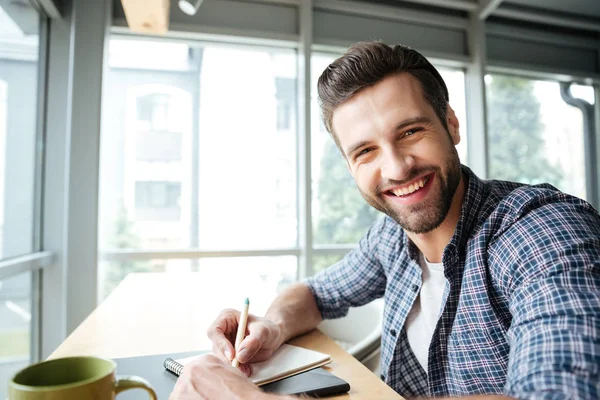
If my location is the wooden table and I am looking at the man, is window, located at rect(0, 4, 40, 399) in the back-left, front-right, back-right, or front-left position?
back-left

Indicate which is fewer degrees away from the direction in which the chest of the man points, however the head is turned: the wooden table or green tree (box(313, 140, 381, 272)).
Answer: the wooden table

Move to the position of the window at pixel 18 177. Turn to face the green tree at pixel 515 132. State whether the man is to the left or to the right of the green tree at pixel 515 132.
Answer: right

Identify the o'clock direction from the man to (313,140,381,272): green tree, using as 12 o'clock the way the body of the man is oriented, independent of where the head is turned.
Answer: The green tree is roughly at 4 o'clock from the man.

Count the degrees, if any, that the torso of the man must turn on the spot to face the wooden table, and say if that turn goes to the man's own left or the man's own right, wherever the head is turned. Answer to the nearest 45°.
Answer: approximately 45° to the man's own right

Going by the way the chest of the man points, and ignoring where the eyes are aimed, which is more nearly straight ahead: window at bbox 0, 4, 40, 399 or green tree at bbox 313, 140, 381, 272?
the window

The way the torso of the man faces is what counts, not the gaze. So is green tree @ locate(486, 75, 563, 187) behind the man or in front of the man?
behind

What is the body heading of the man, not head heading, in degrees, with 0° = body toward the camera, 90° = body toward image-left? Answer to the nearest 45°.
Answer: approximately 45°

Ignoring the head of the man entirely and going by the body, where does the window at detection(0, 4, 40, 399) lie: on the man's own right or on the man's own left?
on the man's own right

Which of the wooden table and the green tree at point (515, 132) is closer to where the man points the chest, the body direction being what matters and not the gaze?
the wooden table

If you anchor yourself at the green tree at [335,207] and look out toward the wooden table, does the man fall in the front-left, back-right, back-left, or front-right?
front-left
